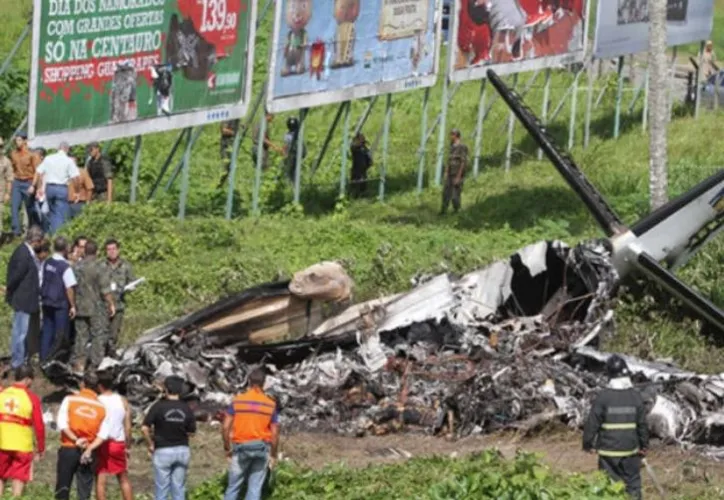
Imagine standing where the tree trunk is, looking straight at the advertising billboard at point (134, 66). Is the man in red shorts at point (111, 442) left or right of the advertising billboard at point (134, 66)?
left

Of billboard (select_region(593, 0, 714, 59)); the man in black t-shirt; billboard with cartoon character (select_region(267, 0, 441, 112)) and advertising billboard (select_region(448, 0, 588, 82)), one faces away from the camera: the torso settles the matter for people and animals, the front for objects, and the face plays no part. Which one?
the man in black t-shirt

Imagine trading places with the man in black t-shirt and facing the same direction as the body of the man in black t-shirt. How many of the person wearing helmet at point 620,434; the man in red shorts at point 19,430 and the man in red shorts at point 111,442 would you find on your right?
1

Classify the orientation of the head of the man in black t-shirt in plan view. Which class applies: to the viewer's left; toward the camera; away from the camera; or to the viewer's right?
away from the camera

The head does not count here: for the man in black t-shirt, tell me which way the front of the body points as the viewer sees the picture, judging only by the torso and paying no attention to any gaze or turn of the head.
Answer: away from the camera

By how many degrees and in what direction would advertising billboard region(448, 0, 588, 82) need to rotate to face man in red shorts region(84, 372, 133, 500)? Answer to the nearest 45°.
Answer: approximately 45° to its right

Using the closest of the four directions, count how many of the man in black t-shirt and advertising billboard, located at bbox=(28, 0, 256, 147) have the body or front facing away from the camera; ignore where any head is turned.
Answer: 1
